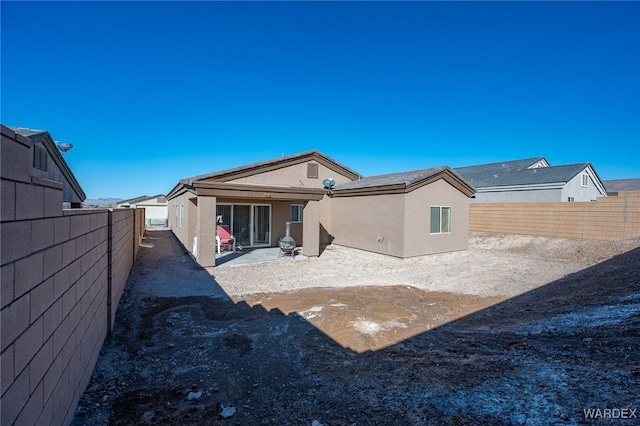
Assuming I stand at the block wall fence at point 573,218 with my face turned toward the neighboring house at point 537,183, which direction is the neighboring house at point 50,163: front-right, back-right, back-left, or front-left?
back-left

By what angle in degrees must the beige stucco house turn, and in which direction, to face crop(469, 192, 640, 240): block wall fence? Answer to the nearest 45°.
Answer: approximately 90° to its right

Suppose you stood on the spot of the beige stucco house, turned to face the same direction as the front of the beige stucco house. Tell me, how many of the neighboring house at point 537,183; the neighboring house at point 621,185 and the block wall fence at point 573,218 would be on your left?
0

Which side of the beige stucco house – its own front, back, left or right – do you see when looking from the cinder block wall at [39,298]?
back

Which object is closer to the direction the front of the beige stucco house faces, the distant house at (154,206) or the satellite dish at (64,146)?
the distant house

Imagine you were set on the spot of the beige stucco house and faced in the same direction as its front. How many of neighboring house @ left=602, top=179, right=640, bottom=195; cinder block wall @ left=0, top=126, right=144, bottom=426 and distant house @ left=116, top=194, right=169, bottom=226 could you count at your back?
1

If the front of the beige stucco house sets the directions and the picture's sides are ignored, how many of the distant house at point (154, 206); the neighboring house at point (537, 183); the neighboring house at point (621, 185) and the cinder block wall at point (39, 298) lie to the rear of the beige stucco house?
1

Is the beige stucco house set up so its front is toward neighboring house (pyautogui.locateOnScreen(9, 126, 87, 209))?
no

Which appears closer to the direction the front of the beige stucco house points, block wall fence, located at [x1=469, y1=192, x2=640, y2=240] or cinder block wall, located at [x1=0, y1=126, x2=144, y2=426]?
the block wall fence

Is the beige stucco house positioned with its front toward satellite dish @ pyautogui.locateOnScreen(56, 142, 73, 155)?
no

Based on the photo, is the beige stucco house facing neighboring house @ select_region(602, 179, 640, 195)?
no

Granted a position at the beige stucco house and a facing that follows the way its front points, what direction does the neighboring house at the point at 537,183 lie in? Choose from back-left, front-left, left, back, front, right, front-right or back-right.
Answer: front-right

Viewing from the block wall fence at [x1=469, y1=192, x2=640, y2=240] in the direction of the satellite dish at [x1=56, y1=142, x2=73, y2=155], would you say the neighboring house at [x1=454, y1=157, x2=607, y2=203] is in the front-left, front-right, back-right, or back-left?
back-right

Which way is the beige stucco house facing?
away from the camera

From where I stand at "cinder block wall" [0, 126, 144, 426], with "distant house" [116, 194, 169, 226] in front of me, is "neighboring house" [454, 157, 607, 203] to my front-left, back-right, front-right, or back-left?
front-right

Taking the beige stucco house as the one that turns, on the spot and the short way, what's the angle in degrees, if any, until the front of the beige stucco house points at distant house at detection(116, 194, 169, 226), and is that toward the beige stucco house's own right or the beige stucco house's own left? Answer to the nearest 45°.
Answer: approximately 45° to the beige stucco house's own left

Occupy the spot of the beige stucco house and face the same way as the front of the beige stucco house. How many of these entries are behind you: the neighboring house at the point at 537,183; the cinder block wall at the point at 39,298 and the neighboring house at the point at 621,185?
1
